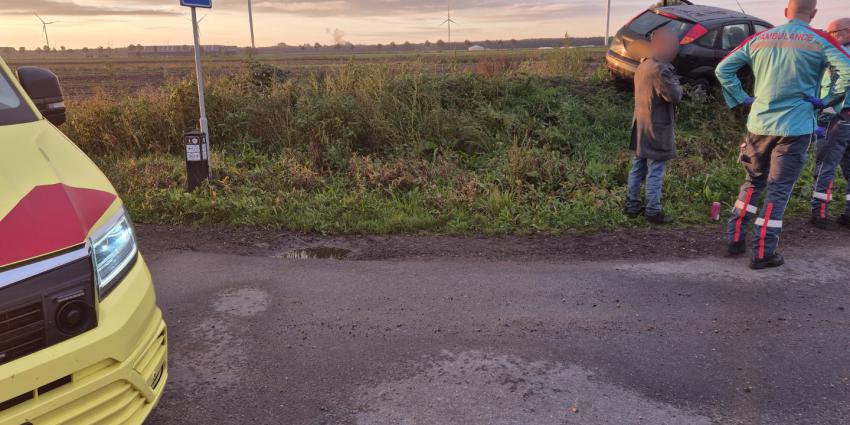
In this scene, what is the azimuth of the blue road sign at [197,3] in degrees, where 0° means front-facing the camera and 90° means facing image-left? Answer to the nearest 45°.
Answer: approximately 0°

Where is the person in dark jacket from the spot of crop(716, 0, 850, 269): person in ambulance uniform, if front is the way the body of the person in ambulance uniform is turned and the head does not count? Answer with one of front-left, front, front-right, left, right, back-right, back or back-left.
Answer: front-left

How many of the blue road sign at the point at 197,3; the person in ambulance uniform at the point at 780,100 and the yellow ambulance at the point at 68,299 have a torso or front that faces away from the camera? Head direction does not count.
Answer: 1

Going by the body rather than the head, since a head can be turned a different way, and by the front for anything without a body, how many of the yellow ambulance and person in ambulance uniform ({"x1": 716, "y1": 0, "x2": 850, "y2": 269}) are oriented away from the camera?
1

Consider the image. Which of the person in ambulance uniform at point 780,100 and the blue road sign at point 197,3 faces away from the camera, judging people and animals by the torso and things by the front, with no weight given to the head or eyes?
the person in ambulance uniform

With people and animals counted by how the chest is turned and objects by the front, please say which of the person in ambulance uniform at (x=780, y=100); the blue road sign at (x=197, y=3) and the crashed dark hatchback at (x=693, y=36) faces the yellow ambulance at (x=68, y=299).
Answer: the blue road sign

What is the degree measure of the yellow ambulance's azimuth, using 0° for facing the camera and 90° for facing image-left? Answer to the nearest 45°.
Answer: approximately 315°

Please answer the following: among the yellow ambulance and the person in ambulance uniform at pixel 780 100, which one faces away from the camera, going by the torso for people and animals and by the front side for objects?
the person in ambulance uniform

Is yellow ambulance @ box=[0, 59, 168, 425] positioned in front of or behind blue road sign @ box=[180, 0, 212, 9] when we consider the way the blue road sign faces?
in front

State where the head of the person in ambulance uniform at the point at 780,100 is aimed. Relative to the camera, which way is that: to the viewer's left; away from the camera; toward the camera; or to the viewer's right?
away from the camera

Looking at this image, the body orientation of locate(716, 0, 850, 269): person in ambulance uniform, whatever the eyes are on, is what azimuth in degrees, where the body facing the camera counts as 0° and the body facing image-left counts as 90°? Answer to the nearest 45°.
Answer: approximately 180°
